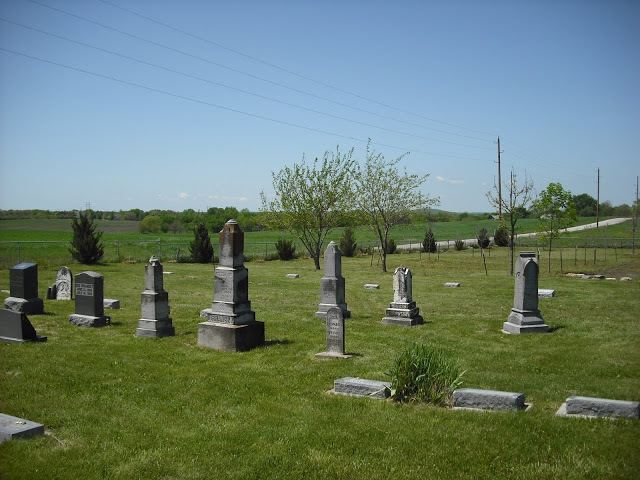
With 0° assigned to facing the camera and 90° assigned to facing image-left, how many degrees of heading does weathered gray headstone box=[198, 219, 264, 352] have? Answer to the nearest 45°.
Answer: approximately 45°

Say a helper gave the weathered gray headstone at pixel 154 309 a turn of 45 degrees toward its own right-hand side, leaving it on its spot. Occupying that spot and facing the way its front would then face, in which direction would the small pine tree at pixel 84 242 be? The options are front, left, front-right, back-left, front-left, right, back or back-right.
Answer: right

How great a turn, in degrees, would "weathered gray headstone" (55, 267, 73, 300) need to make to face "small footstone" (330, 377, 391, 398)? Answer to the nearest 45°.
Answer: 0° — it already faces it

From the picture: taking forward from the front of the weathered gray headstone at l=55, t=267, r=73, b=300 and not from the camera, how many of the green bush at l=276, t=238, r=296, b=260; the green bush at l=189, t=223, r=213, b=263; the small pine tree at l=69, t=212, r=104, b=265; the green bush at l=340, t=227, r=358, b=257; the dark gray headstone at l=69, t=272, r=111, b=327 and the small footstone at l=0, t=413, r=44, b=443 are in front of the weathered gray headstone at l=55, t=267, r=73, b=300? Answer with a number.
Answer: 2

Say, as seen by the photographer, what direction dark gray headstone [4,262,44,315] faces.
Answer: facing the viewer and to the left of the viewer

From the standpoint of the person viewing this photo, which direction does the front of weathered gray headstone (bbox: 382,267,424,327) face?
facing the viewer

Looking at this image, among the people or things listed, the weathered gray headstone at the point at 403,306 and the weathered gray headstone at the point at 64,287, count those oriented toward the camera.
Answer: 2

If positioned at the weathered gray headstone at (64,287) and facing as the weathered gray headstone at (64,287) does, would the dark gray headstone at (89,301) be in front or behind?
in front

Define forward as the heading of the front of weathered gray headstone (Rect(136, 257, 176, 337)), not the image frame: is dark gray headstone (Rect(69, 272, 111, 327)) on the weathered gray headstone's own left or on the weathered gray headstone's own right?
on the weathered gray headstone's own right

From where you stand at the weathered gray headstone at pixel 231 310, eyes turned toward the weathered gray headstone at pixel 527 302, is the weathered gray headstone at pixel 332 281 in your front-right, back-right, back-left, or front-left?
front-left

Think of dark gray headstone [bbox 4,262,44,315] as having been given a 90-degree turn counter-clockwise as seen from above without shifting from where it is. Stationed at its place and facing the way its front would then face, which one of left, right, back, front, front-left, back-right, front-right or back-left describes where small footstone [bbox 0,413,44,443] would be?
front-right

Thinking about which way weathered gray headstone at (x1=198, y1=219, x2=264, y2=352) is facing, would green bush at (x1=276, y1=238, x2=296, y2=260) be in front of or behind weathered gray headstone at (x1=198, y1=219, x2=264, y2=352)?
behind

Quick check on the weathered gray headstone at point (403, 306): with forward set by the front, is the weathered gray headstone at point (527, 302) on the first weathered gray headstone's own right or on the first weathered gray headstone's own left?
on the first weathered gray headstone's own left

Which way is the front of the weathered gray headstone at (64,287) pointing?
toward the camera

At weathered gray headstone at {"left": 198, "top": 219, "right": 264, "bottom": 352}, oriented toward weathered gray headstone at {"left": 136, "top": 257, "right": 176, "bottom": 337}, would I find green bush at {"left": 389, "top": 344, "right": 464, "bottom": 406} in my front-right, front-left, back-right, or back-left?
back-left
